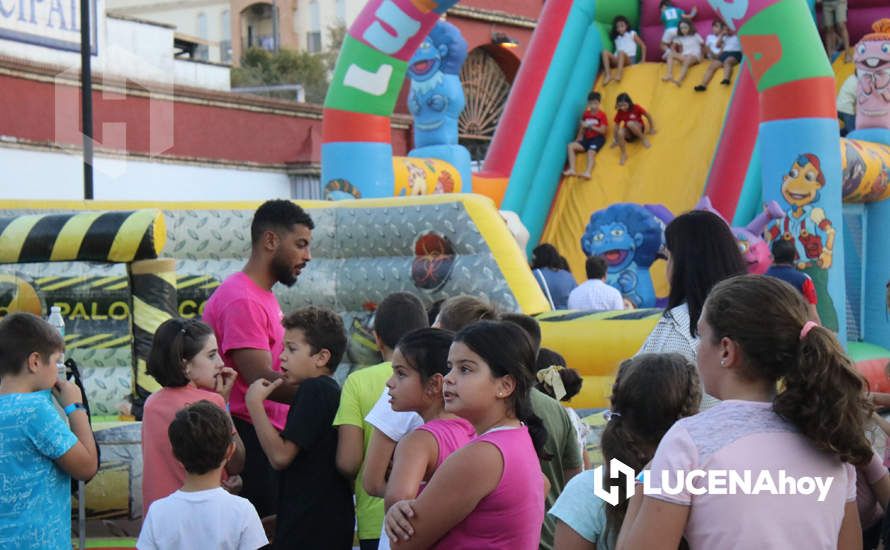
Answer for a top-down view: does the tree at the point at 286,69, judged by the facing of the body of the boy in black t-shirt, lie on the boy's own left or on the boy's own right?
on the boy's own right

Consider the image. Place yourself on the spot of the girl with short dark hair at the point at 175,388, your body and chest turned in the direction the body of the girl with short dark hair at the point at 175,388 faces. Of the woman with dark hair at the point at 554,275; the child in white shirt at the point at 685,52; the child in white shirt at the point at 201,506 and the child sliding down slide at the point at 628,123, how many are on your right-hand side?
1

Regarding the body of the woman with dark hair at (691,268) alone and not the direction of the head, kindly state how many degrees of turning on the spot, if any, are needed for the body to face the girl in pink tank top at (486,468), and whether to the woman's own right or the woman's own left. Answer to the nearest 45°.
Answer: approximately 90° to the woman's own left

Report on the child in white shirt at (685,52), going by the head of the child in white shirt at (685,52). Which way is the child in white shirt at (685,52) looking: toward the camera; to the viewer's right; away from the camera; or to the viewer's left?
toward the camera

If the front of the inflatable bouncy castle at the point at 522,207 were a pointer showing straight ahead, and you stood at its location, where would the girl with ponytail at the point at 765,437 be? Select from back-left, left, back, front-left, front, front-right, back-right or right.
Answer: front-left

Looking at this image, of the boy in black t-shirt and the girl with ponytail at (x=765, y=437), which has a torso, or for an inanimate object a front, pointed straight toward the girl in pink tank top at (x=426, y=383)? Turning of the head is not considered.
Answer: the girl with ponytail

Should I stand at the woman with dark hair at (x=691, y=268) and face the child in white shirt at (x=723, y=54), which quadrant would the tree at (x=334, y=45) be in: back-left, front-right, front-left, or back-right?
front-left

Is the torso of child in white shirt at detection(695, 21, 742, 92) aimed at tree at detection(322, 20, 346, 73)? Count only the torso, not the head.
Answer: no

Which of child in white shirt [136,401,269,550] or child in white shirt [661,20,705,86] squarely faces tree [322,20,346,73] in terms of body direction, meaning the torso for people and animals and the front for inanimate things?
child in white shirt [136,401,269,550]

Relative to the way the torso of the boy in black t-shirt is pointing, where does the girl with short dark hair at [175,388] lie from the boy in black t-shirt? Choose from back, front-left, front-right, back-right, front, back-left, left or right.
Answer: front-right

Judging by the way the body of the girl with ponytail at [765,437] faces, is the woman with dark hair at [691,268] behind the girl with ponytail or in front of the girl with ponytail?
in front

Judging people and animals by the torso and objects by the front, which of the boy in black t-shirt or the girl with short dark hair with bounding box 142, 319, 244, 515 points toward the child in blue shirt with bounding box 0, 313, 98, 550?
the boy in black t-shirt

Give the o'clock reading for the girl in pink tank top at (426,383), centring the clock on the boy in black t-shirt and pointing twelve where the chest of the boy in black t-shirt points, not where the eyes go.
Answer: The girl in pink tank top is roughly at 8 o'clock from the boy in black t-shirt.

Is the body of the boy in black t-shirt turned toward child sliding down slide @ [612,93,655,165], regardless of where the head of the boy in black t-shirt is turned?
no

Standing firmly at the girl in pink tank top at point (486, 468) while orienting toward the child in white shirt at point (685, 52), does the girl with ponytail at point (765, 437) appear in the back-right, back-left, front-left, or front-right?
back-right

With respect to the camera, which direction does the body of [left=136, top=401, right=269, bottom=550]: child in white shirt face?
away from the camera

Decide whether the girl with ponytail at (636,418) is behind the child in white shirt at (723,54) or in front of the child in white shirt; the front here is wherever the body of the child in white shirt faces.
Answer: in front
